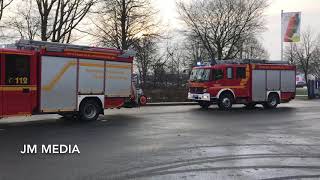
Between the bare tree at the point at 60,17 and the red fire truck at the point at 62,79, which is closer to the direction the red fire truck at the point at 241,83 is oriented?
the red fire truck

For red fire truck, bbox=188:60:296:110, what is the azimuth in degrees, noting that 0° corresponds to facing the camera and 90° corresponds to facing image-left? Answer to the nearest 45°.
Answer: approximately 45°

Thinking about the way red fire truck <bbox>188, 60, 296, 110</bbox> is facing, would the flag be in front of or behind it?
behind

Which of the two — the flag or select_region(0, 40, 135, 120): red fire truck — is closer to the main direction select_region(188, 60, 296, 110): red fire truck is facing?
the red fire truck

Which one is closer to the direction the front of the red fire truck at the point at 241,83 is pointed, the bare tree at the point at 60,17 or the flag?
the bare tree

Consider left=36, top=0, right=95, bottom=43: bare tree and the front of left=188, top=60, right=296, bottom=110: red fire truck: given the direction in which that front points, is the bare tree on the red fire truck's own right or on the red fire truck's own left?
on the red fire truck's own right

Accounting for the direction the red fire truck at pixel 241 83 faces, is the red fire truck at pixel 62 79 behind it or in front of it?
in front
